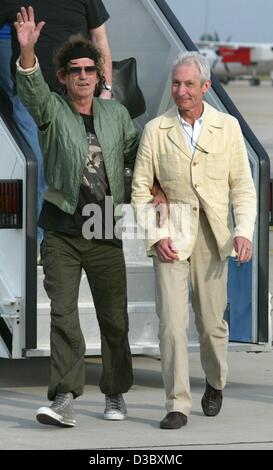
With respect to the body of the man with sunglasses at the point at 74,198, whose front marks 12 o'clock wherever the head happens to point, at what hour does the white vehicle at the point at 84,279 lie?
The white vehicle is roughly at 6 o'clock from the man with sunglasses.

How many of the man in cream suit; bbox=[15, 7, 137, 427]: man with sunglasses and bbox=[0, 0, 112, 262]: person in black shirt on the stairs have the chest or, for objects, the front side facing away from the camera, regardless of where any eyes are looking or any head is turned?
0

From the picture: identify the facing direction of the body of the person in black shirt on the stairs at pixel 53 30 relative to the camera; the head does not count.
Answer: toward the camera

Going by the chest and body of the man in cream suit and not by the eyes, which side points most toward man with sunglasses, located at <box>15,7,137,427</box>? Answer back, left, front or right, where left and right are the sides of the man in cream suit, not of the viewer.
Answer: right

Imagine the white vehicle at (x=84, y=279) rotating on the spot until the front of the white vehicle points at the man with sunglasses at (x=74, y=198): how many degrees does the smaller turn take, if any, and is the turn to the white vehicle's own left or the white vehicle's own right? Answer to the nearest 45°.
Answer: approximately 180°

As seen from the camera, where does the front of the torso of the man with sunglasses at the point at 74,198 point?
toward the camera

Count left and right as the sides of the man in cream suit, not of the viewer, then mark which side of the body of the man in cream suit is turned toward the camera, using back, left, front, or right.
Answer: front

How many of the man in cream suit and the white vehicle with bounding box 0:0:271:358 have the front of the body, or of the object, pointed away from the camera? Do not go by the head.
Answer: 1

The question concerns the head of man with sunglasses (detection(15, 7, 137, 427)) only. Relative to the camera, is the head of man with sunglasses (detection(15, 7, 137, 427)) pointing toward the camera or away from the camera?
toward the camera
